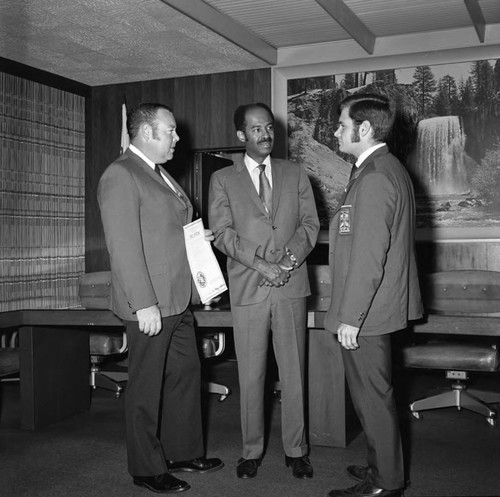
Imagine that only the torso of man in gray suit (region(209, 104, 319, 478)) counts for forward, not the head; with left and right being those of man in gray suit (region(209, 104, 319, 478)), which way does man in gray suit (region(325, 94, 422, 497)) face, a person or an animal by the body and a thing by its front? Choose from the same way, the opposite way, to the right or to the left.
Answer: to the right

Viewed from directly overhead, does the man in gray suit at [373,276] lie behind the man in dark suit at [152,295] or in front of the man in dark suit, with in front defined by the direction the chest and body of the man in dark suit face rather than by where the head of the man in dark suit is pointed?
in front

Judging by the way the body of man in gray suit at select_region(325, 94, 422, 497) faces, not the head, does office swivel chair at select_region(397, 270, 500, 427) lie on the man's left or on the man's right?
on the man's right

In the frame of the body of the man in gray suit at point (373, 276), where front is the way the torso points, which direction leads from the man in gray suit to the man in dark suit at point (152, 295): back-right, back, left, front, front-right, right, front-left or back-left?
front

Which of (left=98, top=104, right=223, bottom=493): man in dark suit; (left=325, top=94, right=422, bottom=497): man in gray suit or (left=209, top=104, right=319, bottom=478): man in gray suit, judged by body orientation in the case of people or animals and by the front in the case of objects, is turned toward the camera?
(left=209, top=104, right=319, bottom=478): man in gray suit

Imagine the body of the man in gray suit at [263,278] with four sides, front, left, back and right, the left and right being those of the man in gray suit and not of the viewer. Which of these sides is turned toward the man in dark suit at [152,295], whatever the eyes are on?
right

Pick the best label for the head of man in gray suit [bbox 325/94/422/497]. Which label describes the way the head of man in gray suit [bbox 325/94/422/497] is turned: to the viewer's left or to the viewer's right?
to the viewer's left

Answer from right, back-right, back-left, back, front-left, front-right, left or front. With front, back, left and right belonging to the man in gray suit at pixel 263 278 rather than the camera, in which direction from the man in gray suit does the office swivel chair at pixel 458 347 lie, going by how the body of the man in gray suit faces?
back-left

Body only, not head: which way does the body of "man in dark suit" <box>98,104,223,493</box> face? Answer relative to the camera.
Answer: to the viewer's right

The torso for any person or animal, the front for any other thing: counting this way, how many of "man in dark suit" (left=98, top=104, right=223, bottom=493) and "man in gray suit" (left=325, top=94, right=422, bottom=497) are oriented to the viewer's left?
1

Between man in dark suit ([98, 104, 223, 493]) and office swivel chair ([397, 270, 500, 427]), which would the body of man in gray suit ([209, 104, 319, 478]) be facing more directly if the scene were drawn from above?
the man in dark suit

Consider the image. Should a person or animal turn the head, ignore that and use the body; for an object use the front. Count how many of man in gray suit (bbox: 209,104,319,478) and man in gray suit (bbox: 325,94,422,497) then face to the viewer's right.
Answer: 0

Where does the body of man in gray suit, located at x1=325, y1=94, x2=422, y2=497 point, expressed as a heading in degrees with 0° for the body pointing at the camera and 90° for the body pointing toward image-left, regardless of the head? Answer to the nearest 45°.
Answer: approximately 90°

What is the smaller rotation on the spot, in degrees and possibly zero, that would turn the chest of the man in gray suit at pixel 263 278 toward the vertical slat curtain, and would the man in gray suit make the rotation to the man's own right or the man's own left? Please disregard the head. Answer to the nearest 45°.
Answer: approximately 135° to the man's own right

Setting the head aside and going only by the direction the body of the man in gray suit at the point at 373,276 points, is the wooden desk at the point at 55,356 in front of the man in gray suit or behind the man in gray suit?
in front

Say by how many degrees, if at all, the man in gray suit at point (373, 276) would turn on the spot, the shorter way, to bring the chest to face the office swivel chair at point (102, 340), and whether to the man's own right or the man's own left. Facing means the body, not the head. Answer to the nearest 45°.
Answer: approximately 45° to the man's own right
